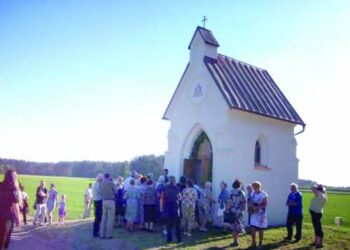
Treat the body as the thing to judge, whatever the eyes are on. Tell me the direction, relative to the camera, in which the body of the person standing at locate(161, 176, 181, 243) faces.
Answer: away from the camera

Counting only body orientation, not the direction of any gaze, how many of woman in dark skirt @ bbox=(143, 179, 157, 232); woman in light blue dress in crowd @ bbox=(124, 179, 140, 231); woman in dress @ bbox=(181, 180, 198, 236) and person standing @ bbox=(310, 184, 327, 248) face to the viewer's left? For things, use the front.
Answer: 1

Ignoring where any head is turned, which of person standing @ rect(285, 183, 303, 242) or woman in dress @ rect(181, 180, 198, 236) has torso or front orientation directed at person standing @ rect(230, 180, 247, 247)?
person standing @ rect(285, 183, 303, 242)

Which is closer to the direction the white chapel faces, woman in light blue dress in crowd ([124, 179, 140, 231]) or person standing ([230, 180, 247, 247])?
the woman in light blue dress in crowd

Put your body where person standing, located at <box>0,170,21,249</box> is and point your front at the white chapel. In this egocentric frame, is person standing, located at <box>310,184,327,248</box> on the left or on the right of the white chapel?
right

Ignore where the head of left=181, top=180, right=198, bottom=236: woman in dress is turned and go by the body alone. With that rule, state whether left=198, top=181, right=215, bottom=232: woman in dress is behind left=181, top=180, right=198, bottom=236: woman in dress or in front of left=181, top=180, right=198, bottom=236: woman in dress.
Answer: in front

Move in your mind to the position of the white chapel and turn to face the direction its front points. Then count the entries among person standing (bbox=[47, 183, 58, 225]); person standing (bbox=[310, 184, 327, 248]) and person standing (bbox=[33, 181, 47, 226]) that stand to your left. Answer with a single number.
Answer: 1

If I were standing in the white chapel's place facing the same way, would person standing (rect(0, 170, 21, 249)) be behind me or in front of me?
in front

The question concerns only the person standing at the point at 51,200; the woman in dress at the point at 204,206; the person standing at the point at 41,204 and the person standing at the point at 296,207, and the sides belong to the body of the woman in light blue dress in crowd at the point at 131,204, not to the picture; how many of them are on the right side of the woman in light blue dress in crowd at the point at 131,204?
2

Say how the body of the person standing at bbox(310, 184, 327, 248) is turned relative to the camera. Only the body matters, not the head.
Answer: to the viewer's left

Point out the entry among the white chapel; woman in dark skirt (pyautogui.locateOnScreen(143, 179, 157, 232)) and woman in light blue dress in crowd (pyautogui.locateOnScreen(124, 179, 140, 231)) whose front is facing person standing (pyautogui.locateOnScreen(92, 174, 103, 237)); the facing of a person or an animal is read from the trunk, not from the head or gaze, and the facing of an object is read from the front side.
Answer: the white chapel

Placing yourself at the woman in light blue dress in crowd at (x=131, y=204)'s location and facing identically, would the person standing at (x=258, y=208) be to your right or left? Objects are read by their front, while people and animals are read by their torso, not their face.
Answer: on your right

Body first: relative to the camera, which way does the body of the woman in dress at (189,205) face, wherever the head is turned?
away from the camera

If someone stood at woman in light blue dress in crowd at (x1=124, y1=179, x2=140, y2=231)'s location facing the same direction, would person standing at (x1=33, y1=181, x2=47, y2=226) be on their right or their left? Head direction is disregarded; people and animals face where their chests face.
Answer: on their left
